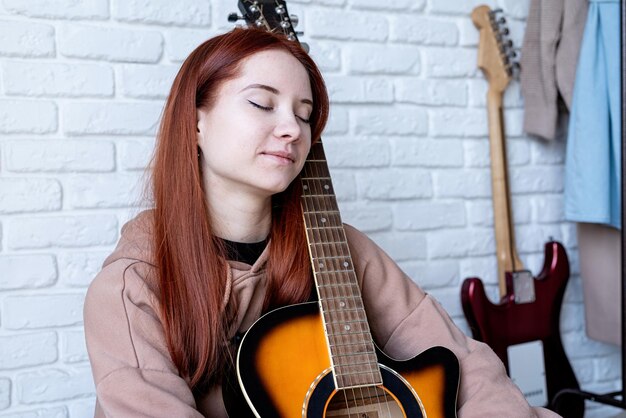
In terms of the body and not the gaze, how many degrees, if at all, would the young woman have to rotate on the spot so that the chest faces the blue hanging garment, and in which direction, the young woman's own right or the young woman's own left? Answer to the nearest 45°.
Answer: approximately 90° to the young woman's own left

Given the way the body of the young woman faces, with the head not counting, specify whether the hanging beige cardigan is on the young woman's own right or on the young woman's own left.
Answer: on the young woman's own left
